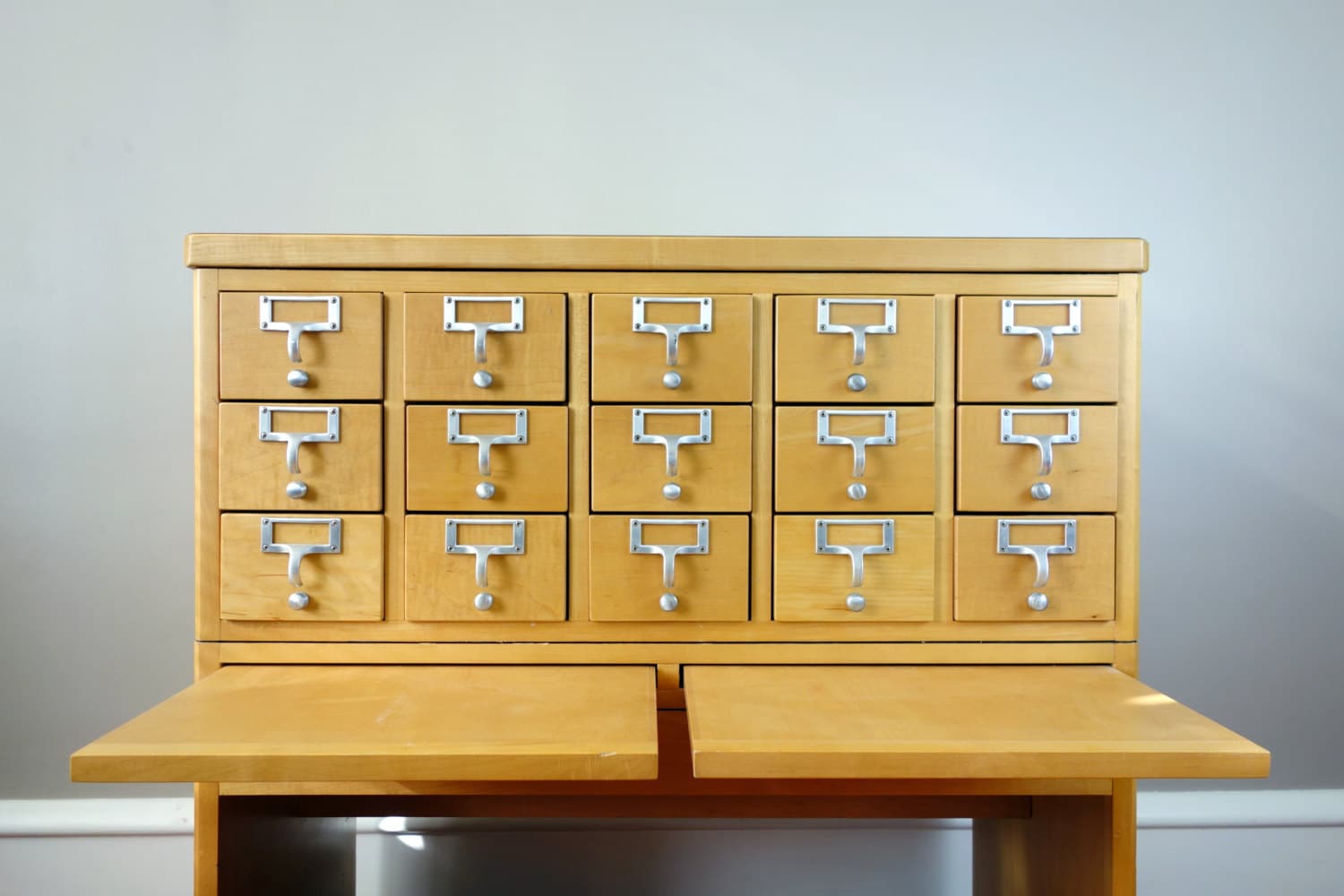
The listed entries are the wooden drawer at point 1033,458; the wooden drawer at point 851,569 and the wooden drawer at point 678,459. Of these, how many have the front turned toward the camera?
3

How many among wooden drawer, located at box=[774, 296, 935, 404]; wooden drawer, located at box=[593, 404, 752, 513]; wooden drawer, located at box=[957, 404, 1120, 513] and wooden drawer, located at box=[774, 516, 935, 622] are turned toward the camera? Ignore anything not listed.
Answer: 4

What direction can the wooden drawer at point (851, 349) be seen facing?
toward the camera

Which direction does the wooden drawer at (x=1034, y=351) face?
toward the camera

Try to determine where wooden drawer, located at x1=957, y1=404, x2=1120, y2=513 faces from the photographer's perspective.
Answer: facing the viewer

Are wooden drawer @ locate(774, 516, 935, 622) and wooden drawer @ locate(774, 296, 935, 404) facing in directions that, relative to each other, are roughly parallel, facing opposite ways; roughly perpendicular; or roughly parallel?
roughly parallel
